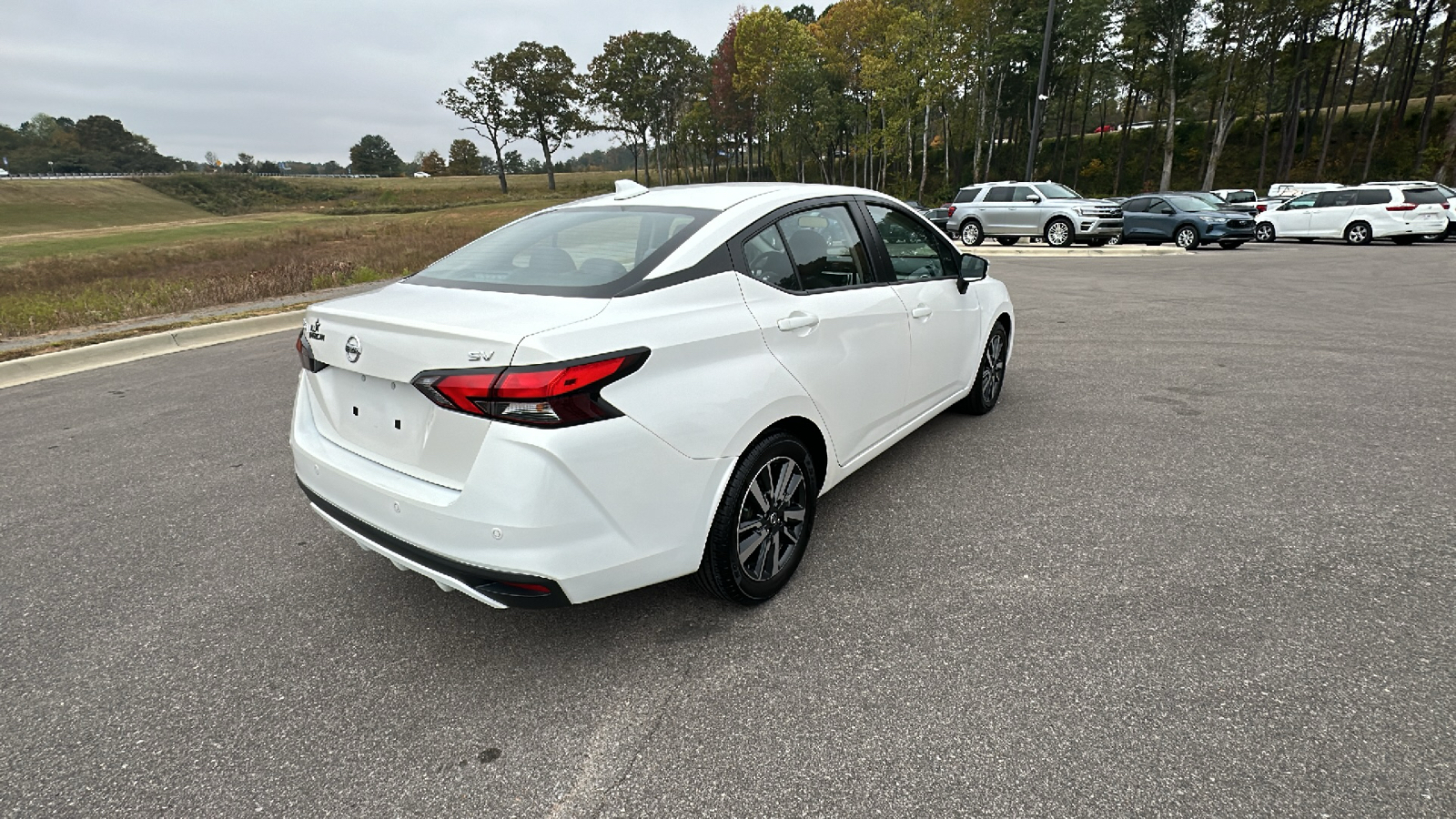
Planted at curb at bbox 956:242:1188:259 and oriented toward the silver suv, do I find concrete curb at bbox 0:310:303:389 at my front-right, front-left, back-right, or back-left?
back-left

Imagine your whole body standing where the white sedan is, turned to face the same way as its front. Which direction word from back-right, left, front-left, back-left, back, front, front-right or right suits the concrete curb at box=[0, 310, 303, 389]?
left

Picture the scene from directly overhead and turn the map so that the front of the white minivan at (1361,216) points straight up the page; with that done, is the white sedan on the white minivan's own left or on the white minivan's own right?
on the white minivan's own left

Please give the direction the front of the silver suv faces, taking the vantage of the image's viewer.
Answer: facing the viewer and to the right of the viewer

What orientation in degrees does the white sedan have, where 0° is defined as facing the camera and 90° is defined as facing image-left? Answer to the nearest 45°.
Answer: approximately 225°

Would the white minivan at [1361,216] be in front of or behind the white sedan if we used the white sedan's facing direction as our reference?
in front

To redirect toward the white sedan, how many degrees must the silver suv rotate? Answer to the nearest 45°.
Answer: approximately 45° to its right

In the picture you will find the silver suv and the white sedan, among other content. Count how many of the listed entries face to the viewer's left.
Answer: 0

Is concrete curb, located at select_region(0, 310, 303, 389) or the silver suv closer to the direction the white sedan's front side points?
the silver suv

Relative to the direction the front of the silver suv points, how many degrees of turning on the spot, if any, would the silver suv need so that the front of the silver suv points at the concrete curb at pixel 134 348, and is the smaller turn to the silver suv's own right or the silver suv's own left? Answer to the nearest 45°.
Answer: approximately 90° to the silver suv's own right

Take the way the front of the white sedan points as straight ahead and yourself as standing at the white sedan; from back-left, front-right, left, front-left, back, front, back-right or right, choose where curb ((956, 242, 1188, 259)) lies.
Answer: front

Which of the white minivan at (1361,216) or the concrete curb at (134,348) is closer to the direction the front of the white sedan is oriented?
the white minivan

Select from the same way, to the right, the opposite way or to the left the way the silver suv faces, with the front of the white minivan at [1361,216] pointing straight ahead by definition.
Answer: the opposite way
